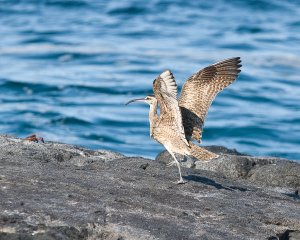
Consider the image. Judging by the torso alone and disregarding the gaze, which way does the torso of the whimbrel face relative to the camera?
to the viewer's left
